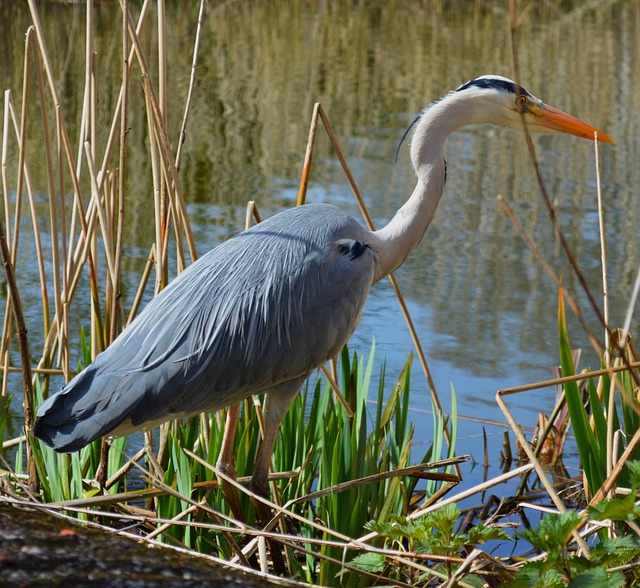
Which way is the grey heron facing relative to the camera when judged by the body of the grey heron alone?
to the viewer's right
